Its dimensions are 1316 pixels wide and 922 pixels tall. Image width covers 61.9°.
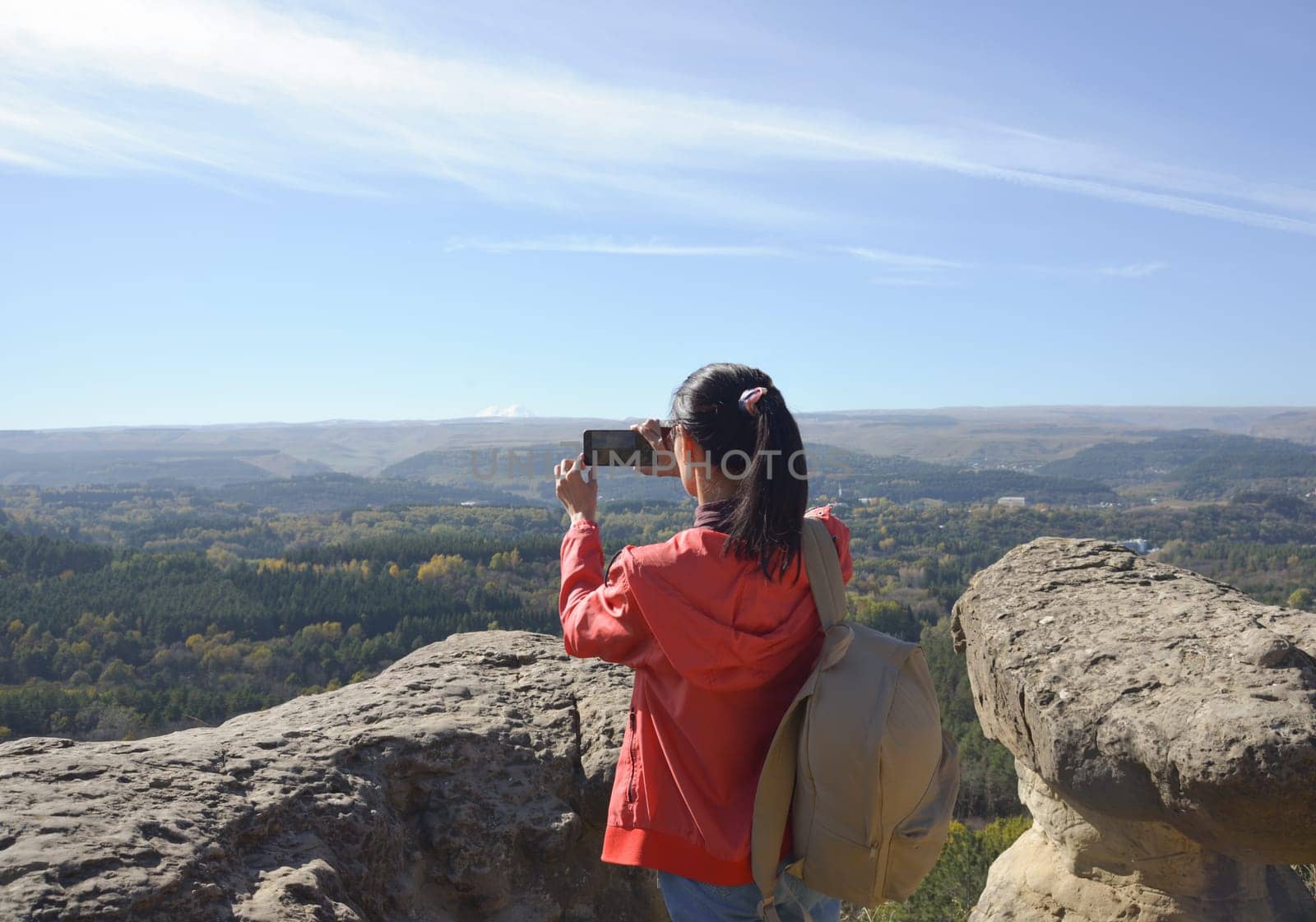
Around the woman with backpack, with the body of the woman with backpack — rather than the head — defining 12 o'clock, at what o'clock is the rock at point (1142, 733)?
The rock is roughly at 3 o'clock from the woman with backpack.

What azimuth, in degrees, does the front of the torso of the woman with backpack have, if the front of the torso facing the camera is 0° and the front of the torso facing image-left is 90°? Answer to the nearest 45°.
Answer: approximately 135°

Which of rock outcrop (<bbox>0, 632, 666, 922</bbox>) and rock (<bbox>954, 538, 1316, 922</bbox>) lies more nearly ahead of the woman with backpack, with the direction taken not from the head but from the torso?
the rock outcrop

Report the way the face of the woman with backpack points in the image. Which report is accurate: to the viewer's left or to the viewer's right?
to the viewer's left
